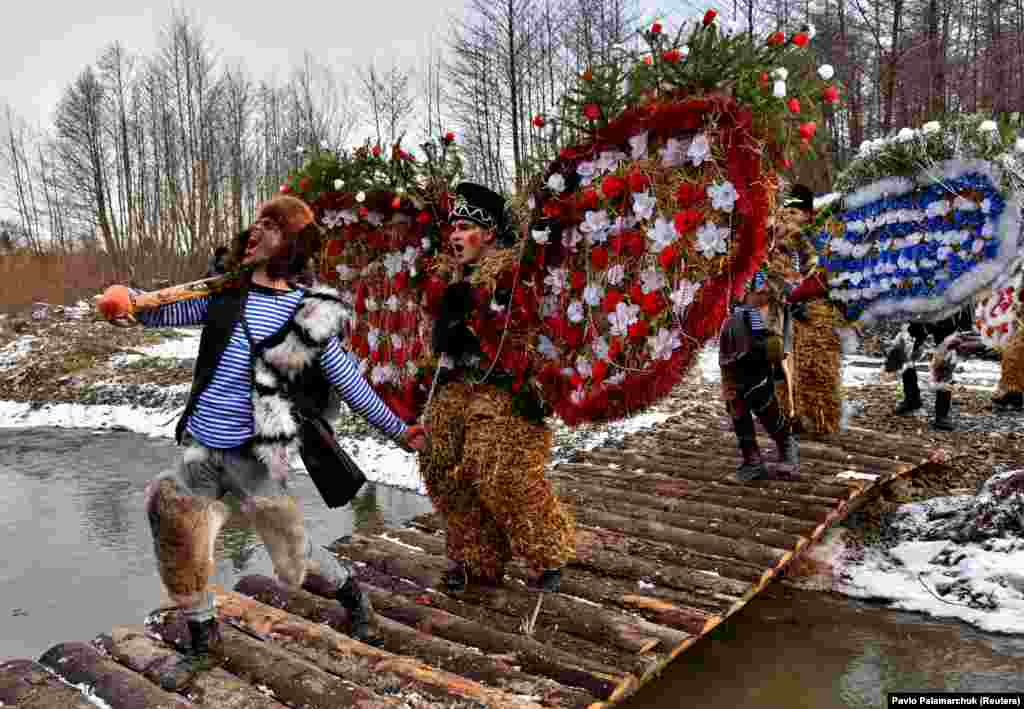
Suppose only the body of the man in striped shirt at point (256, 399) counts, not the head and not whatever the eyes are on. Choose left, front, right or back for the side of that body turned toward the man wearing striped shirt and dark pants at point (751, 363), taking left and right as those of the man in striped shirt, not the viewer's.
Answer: back

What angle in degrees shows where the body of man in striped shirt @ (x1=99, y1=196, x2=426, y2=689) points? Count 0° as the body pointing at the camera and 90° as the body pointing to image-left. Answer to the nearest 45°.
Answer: approximately 45°

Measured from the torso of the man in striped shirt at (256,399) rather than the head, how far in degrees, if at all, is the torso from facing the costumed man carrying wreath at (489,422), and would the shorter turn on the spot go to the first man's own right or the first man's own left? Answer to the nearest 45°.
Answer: approximately 135° to the first man's own left

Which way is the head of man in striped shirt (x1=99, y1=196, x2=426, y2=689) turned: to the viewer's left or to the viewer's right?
to the viewer's left

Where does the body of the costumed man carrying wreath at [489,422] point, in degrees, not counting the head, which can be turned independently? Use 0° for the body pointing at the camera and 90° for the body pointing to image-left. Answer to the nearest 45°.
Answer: approximately 45°
